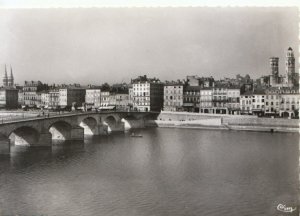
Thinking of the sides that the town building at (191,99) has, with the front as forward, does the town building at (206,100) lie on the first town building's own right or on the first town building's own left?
on the first town building's own left

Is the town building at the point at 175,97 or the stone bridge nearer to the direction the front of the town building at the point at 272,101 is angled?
the stone bridge

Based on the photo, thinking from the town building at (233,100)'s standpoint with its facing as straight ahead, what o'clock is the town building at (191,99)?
the town building at (191,99) is roughly at 4 o'clock from the town building at (233,100).

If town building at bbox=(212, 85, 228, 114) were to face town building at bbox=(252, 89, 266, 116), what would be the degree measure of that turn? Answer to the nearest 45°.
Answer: approximately 45° to its left

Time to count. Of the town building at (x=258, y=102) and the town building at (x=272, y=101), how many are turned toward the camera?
2

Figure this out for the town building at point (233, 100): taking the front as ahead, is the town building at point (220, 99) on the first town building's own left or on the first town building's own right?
on the first town building's own right
